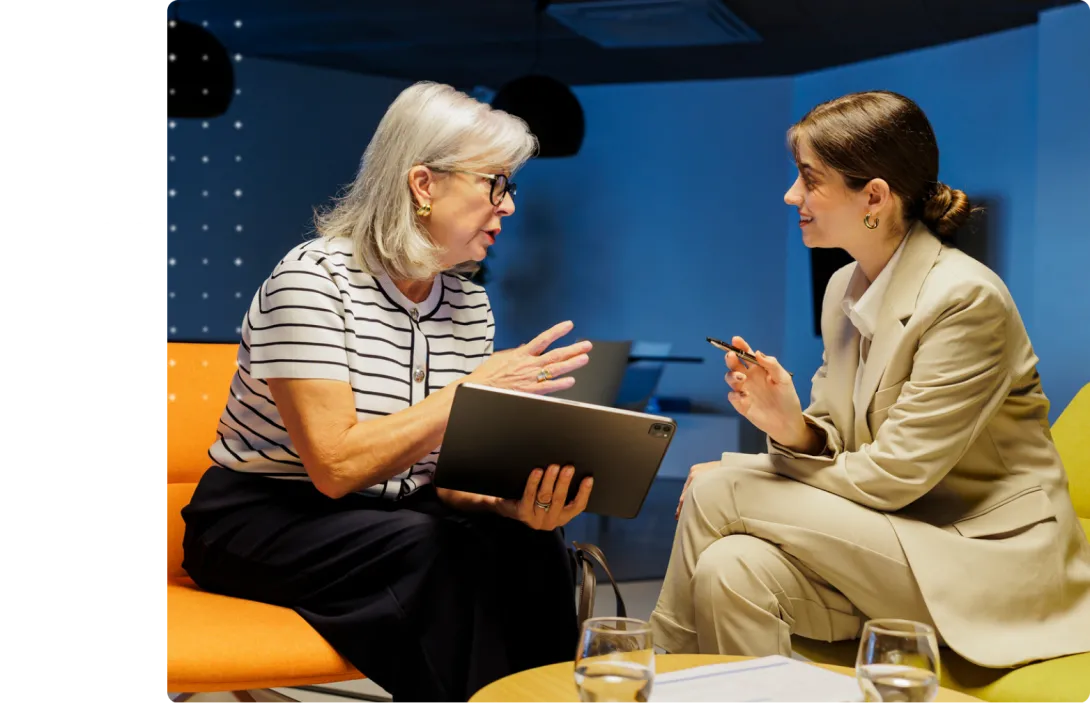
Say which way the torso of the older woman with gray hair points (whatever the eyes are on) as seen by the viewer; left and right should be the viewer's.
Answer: facing the viewer and to the right of the viewer

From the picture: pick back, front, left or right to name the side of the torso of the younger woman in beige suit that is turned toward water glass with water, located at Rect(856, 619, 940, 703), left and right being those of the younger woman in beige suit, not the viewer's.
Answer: left

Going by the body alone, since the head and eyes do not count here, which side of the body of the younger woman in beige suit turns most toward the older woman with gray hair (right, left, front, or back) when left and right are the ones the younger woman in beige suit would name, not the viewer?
front

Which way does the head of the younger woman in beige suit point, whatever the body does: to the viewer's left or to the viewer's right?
to the viewer's left

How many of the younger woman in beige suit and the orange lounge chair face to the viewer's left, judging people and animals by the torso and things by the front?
1

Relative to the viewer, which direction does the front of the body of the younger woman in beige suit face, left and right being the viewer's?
facing to the left of the viewer

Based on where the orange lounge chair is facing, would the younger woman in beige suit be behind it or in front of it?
in front

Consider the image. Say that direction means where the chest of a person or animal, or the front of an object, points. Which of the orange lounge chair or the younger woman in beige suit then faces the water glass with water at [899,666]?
the orange lounge chair

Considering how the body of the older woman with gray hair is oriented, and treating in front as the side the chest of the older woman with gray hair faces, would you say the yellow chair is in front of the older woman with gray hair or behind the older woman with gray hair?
in front

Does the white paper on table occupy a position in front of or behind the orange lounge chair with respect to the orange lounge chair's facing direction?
in front

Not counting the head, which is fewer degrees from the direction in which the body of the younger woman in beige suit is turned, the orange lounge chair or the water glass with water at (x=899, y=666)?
the orange lounge chair

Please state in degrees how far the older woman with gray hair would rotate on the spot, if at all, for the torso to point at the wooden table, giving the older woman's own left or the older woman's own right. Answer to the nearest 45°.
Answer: approximately 45° to the older woman's own right

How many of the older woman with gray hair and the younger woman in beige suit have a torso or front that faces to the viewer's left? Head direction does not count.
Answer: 1

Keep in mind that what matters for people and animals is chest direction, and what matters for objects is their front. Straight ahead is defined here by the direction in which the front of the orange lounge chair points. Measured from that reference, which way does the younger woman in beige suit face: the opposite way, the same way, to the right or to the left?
the opposite way

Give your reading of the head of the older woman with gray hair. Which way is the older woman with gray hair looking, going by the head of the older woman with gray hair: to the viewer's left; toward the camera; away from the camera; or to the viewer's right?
to the viewer's right

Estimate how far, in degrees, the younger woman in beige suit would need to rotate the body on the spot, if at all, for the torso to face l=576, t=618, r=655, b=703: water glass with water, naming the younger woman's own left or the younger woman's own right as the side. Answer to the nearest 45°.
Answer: approximately 90° to the younger woman's own left

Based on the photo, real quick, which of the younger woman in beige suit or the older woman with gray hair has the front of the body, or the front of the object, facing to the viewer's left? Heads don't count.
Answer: the younger woman in beige suit
